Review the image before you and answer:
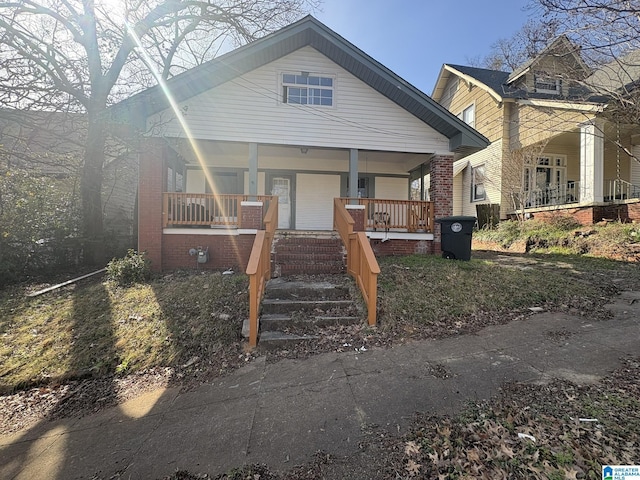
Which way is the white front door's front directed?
toward the camera

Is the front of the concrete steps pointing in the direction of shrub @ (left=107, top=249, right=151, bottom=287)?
no

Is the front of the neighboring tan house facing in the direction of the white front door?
no

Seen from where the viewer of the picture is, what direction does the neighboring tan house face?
facing the viewer and to the right of the viewer

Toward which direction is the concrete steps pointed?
toward the camera

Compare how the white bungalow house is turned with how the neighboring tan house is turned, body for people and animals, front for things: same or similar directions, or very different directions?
same or similar directions

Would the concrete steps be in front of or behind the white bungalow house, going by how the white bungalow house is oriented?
in front

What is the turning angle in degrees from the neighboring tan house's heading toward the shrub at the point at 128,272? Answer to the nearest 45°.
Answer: approximately 90° to its right

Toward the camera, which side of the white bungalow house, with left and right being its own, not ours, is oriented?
front

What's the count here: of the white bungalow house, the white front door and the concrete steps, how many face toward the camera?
3

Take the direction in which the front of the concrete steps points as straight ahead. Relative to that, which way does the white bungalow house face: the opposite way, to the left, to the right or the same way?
the same way

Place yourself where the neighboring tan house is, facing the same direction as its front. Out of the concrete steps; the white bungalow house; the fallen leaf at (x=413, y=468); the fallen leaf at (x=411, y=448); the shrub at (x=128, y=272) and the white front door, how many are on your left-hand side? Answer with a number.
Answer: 0

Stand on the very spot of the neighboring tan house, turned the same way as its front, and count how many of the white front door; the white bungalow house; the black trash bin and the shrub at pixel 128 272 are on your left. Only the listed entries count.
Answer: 0

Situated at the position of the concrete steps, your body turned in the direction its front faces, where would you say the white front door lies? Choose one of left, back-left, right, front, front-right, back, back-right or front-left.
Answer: back

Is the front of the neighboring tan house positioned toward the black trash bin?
no

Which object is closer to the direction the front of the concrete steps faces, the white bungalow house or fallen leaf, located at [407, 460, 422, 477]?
the fallen leaf
